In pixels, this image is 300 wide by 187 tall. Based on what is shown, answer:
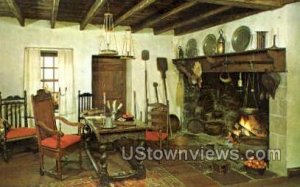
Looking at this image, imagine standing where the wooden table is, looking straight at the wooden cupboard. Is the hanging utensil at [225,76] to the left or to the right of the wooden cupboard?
right

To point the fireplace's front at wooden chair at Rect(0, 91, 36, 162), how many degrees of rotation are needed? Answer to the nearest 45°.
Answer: approximately 45° to its right

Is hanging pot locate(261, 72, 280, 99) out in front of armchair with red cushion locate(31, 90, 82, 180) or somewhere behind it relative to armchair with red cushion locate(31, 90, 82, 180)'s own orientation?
in front

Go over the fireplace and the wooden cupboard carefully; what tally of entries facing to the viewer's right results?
0

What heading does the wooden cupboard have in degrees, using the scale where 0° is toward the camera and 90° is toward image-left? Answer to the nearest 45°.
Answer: approximately 0°

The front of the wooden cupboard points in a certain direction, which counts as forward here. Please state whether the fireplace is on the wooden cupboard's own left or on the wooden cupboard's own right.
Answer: on the wooden cupboard's own left

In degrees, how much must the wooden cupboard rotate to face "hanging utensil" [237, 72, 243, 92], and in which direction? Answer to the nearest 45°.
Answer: approximately 45° to its left

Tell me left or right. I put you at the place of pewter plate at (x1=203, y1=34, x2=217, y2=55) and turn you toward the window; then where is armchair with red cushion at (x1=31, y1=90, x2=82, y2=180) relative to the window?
left

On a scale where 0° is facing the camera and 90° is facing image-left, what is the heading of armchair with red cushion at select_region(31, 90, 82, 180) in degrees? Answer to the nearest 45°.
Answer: approximately 315°

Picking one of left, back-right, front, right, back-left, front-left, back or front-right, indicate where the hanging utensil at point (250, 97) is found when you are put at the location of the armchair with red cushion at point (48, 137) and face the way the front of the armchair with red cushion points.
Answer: front-left
